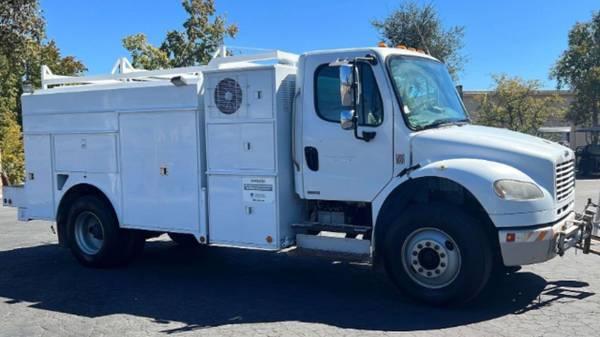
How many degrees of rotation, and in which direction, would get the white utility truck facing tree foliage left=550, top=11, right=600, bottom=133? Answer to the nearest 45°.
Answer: approximately 90° to its left

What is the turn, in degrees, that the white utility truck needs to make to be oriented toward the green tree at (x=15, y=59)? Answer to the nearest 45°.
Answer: approximately 180°

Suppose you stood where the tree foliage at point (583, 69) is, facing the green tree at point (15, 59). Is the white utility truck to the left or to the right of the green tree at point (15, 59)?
left

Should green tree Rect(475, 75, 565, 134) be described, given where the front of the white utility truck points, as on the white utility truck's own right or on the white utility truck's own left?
on the white utility truck's own left

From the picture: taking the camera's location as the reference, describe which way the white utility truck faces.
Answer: facing the viewer and to the right of the viewer
